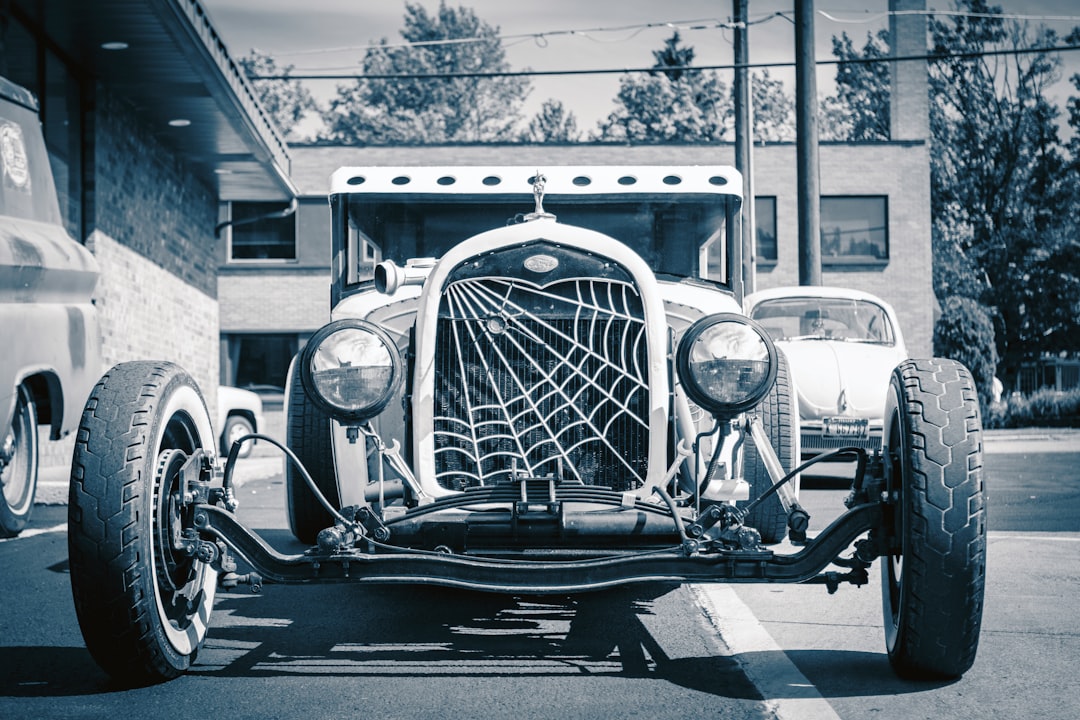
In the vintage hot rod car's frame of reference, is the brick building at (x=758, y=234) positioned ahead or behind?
behind

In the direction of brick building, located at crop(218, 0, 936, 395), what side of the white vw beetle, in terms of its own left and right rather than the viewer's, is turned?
back

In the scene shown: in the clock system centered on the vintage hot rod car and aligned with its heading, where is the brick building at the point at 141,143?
The brick building is roughly at 5 o'clock from the vintage hot rod car.

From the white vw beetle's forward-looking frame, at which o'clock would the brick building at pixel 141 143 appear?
The brick building is roughly at 3 o'clock from the white vw beetle.

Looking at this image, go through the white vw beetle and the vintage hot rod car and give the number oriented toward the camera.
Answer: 2

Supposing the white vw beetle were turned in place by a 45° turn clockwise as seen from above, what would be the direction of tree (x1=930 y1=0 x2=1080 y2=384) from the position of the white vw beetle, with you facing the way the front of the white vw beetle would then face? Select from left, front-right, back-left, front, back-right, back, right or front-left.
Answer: back-right

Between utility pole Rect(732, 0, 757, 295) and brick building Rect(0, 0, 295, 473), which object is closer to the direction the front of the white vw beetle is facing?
the brick building

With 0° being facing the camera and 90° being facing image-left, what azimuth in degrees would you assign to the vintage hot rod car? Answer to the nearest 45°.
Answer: approximately 0°

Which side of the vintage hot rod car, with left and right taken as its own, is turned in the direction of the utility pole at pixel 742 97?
back

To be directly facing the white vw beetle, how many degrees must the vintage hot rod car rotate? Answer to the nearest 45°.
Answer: approximately 180°

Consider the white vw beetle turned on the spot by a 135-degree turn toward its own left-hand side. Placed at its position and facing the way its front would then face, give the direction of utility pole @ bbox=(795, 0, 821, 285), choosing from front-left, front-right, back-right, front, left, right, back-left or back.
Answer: front-left

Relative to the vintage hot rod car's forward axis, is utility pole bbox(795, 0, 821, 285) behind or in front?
behind
